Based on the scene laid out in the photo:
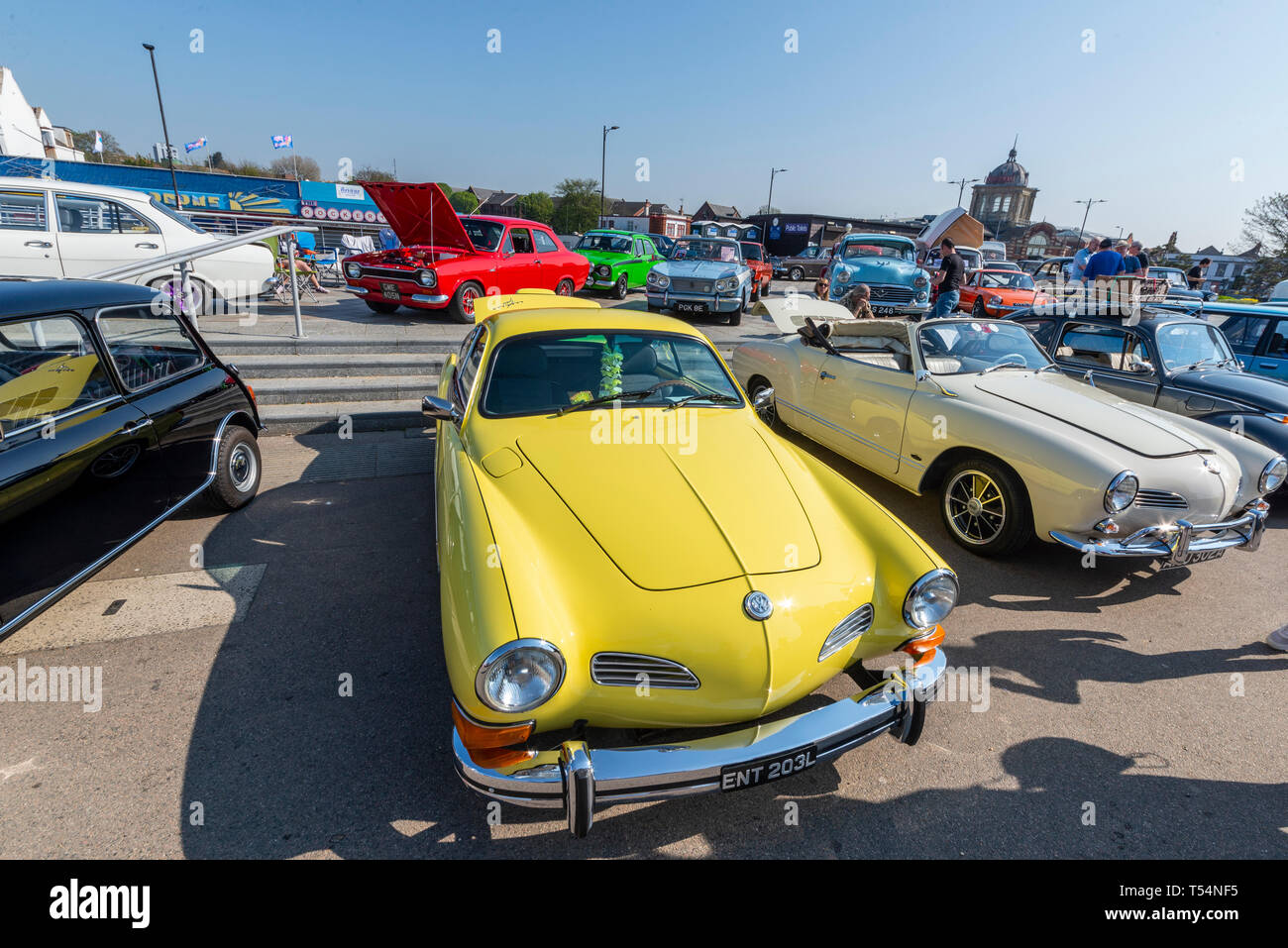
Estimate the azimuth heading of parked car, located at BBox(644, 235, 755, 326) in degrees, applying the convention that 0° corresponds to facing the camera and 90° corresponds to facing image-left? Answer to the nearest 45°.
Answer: approximately 0°

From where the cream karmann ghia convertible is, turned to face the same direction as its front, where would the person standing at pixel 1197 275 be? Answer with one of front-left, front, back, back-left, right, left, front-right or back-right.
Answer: back-left

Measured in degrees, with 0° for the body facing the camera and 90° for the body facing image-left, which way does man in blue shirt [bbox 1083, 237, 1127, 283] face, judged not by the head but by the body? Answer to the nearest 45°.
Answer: approximately 180°

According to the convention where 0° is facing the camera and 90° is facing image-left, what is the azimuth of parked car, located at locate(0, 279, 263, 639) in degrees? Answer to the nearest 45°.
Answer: approximately 45°

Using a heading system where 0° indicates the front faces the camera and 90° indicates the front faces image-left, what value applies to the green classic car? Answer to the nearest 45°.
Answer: approximately 45°
